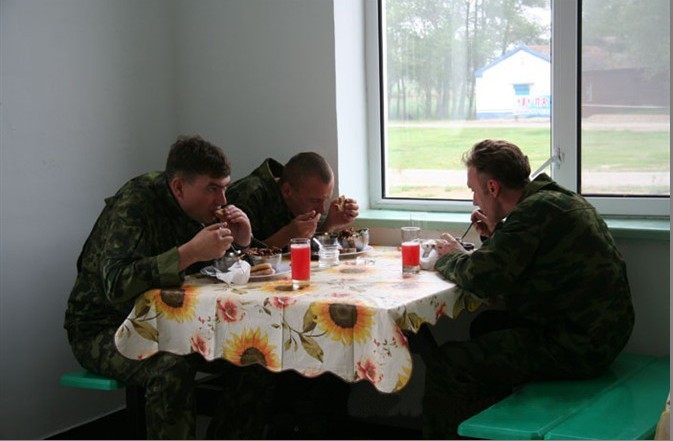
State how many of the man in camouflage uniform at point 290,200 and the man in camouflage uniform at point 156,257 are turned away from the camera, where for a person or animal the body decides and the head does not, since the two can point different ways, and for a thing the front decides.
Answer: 0

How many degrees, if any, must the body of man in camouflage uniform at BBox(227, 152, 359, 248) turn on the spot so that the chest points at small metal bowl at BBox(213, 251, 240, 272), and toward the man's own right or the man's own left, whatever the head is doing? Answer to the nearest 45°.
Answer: approximately 45° to the man's own right

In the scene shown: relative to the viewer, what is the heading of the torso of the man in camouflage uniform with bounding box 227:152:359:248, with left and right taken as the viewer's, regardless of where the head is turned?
facing the viewer and to the right of the viewer

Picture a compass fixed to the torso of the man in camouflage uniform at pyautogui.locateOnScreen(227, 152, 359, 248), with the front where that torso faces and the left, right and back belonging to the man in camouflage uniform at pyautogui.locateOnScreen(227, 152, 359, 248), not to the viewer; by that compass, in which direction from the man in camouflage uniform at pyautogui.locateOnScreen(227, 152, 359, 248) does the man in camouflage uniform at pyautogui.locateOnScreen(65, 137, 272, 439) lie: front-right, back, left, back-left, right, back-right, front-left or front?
right

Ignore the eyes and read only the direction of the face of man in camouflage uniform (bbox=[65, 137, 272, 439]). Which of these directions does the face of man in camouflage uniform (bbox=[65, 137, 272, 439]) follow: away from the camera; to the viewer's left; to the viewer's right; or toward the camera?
to the viewer's right

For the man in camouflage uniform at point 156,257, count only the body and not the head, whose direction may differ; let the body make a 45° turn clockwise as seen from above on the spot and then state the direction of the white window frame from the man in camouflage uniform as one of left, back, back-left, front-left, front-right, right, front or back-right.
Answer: front-left

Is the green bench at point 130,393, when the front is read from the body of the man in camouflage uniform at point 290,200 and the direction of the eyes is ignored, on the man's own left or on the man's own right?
on the man's own right

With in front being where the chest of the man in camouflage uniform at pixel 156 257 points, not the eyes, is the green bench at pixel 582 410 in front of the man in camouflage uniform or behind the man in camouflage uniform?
in front

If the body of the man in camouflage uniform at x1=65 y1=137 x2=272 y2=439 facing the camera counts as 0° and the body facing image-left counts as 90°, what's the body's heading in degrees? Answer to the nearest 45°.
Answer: approximately 270°
